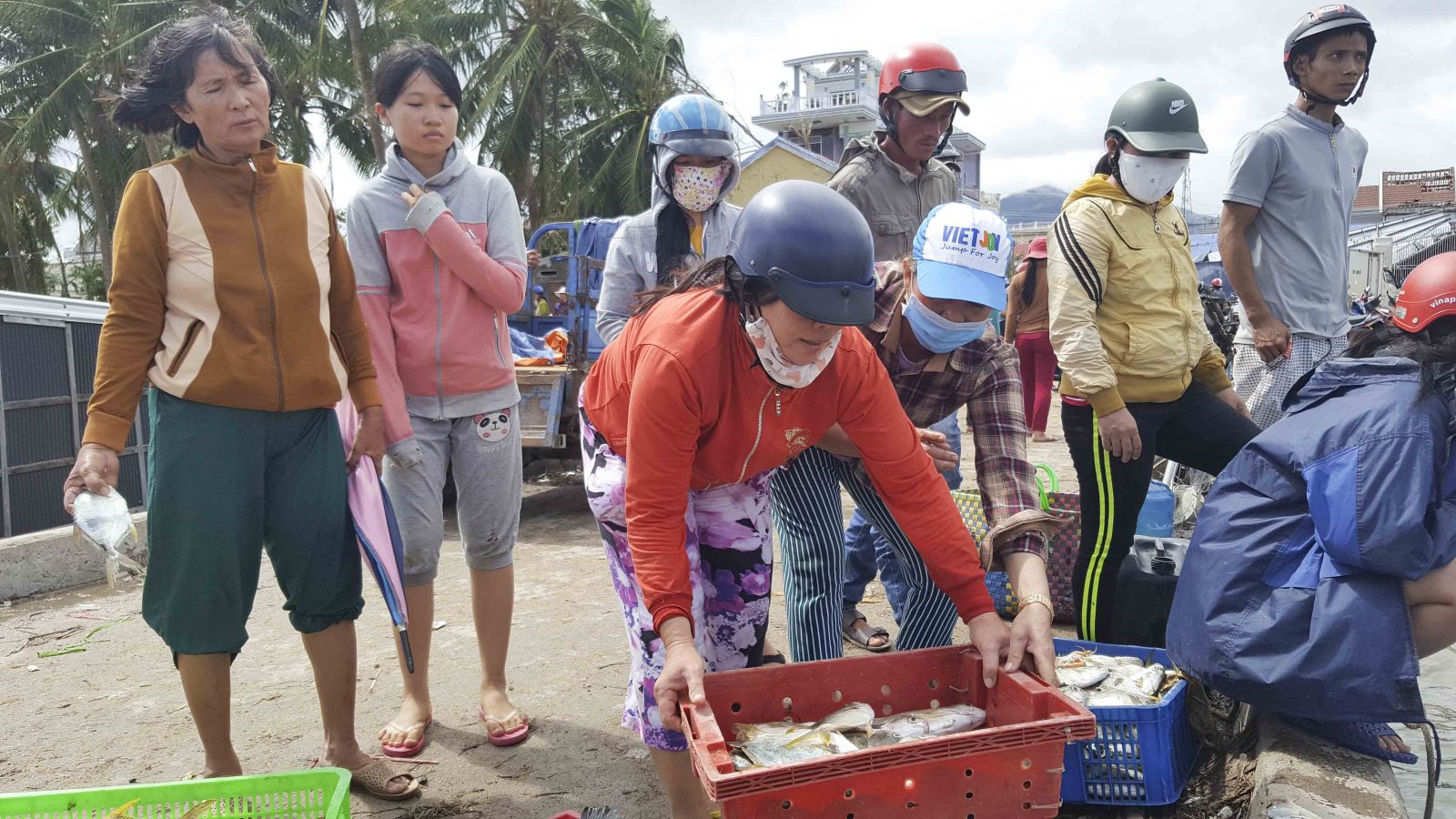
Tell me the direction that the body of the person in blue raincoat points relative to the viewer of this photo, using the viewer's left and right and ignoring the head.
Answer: facing to the right of the viewer

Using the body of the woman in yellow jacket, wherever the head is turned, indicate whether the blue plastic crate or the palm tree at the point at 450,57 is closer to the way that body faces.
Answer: the blue plastic crate

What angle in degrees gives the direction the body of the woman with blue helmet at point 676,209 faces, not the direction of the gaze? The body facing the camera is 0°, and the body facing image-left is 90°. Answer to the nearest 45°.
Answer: approximately 315°

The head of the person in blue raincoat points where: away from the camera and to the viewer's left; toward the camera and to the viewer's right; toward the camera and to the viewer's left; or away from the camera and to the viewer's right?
away from the camera and to the viewer's right

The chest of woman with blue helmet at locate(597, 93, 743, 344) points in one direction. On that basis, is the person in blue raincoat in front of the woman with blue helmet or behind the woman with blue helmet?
in front

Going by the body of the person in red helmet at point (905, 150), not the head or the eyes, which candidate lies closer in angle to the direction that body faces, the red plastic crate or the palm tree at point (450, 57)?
the red plastic crate

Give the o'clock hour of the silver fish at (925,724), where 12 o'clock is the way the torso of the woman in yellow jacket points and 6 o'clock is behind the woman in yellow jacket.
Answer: The silver fish is roughly at 2 o'clock from the woman in yellow jacket.

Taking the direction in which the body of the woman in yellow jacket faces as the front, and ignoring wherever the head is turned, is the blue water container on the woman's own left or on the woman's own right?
on the woman's own left

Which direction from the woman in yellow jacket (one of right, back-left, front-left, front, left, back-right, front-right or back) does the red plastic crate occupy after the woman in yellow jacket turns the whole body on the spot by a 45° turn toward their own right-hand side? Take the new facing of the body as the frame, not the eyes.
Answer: front

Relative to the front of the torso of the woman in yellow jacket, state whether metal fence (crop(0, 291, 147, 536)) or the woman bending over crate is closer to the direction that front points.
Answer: the woman bending over crate

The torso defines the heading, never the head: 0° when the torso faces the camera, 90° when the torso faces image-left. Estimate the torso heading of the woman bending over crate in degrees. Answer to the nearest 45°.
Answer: approximately 315°
